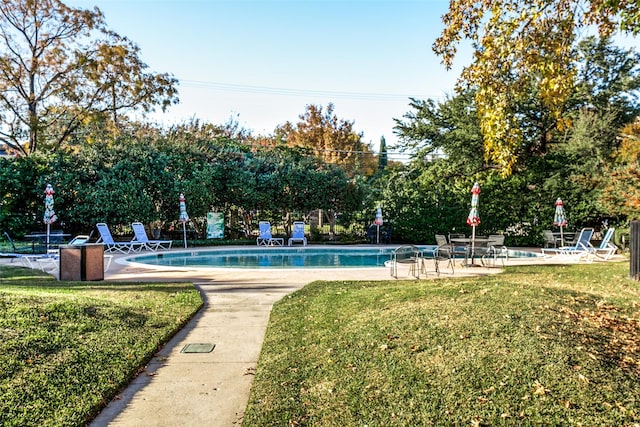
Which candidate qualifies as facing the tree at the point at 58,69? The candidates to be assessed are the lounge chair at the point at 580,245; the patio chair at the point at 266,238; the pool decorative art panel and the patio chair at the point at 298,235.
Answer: the lounge chair

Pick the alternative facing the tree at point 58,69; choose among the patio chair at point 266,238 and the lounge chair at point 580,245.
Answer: the lounge chair

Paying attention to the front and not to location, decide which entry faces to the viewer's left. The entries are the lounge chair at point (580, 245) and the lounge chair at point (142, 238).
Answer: the lounge chair at point (580, 245)

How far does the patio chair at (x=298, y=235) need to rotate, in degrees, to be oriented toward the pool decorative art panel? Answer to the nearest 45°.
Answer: approximately 90° to its right

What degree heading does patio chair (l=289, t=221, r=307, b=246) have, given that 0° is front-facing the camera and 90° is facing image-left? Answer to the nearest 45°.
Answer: approximately 0°

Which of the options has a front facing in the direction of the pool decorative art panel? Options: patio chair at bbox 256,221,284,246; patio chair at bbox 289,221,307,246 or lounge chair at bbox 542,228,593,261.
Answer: the lounge chair

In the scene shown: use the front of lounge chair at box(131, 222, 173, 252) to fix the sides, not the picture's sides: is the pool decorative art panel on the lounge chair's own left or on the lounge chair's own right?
on the lounge chair's own left

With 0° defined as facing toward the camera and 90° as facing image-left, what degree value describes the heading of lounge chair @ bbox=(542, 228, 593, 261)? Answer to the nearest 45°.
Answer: approximately 90°

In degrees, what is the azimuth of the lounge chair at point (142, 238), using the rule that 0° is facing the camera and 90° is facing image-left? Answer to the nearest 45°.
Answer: approximately 315°
